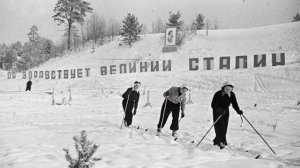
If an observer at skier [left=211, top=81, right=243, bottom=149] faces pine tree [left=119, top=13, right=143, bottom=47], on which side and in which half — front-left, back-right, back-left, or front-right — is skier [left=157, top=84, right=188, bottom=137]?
front-left

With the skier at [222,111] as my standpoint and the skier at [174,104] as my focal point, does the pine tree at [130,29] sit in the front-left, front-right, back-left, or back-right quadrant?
front-right

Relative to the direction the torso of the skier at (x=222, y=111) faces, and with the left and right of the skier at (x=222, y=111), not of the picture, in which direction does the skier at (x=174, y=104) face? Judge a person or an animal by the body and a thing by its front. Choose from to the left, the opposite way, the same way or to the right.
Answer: the same way

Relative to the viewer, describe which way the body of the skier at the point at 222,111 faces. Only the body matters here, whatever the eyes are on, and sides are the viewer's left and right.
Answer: facing the viewer and to the right of the viewer

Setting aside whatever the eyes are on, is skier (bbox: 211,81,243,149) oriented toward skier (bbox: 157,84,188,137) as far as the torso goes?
no
